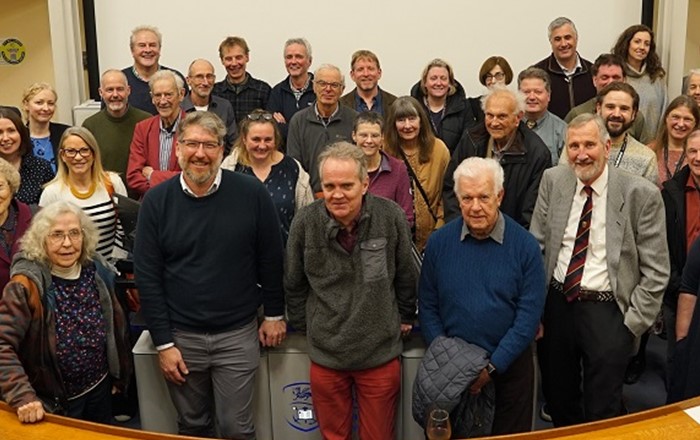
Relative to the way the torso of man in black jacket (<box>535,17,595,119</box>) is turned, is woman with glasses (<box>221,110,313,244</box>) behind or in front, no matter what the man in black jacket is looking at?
in front

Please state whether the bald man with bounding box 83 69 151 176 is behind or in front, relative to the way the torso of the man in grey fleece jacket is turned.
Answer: behind

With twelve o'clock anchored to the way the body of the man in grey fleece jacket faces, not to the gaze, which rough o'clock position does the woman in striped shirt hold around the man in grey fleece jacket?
The woman in striped shirt is roughly at 4 o'clock from the man in grey fleece jacket.

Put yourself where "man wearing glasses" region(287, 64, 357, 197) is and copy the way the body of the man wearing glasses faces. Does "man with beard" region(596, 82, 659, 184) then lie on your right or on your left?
on your left

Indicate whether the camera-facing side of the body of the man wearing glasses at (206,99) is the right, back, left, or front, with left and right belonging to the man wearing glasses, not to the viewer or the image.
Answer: front

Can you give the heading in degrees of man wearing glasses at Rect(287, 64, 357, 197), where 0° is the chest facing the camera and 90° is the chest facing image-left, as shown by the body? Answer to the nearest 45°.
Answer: approximately 0°

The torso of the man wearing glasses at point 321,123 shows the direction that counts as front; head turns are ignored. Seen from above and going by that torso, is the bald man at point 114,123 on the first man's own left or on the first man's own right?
on the first man's own right

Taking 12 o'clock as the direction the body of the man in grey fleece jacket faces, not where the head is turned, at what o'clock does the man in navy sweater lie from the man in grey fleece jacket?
The man in navy sweater is roughly at 3 o'clock from the man in grey fleece jacket.

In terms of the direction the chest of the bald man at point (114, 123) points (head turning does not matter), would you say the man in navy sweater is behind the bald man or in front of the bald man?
in front

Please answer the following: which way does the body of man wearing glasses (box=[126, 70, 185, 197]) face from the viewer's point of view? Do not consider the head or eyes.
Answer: toward the camera

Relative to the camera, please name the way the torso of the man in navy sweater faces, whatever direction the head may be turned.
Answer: toward the camera
